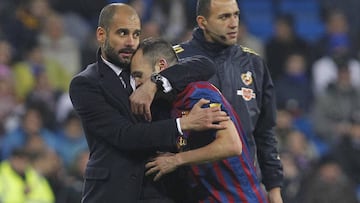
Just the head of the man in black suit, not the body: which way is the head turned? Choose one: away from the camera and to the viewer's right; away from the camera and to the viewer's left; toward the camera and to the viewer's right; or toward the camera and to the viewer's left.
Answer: toward the camera and to the viewer's right

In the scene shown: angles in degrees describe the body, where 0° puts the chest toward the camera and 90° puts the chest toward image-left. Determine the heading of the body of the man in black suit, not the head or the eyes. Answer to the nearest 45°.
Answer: approximately 315°
